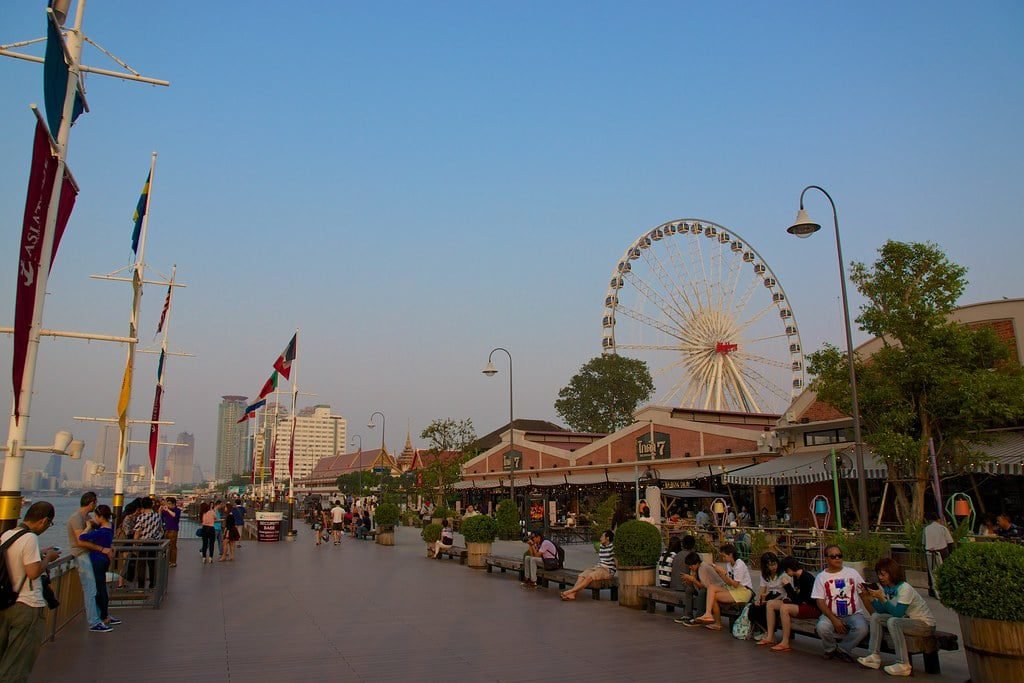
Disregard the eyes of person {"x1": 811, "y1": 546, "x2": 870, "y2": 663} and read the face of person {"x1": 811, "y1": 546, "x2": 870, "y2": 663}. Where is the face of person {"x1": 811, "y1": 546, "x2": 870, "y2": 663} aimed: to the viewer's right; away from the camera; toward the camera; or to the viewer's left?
toward the camera

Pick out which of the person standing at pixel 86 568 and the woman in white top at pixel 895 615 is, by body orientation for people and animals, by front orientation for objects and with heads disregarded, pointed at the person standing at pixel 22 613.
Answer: the woman in white top

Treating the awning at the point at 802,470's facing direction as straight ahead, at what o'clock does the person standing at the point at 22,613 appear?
The person standing is roughly at 11 o'clock from the awning.

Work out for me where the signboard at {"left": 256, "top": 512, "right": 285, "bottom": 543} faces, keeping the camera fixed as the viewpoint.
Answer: facing the viewer

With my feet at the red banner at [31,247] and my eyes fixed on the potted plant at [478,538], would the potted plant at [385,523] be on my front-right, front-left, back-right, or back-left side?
front-left

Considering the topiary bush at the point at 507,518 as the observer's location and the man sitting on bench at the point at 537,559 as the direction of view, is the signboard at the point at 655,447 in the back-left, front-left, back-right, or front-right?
back-left

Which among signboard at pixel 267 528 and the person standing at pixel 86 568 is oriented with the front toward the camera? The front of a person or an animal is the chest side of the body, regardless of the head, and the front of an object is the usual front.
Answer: the signboard

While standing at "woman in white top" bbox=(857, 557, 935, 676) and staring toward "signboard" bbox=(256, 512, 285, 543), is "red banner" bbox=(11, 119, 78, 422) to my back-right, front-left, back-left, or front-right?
front-left

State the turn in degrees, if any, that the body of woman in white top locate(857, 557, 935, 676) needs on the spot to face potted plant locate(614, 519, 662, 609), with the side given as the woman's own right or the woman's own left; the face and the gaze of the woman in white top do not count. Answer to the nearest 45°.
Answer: approximately 90° to the woman's own right

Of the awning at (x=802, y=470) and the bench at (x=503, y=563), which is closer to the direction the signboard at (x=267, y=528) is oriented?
the bench

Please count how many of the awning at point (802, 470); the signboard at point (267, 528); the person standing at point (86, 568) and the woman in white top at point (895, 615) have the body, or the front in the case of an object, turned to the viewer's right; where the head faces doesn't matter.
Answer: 1

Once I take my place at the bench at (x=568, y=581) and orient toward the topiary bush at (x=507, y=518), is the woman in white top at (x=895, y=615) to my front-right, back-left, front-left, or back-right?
back-right

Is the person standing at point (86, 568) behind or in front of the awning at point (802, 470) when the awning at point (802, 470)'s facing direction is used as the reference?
in front

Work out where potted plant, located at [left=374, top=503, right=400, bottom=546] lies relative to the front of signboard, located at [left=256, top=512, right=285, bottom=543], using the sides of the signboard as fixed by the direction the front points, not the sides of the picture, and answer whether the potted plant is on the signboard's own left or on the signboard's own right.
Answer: on the signboard's own left

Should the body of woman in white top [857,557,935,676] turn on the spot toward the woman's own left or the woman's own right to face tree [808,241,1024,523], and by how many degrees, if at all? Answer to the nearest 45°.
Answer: approximately 135° to the woman's own right
